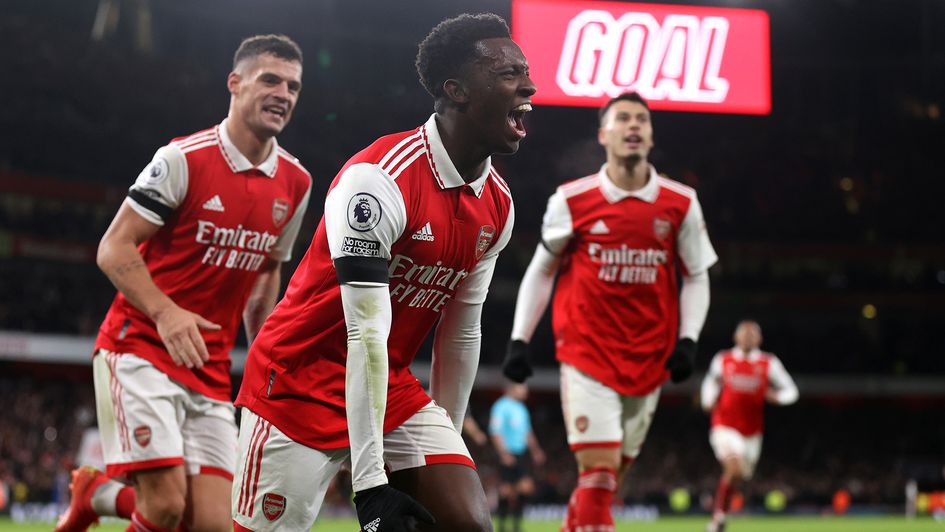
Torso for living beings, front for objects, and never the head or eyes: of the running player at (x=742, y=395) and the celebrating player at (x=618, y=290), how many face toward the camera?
2

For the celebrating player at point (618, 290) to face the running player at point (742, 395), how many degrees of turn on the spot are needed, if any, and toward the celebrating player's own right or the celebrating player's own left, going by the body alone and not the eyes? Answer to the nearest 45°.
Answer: approximately 180°

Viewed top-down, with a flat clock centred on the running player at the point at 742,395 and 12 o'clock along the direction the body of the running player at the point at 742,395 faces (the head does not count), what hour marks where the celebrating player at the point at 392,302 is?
the celebrating player at the point at 392,302 is roughly at 12 o'clock from the running player at the point at 742,395.

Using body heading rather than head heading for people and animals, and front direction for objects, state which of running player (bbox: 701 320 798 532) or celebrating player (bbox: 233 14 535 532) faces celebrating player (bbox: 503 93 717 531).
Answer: running player (bbox: 701 320 798 532)

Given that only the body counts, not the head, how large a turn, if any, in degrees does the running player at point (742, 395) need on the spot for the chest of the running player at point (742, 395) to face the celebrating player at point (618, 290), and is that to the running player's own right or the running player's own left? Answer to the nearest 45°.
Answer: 0° — they already face them

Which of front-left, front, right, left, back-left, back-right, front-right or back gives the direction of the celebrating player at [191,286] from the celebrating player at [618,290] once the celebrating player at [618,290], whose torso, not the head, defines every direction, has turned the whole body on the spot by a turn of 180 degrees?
back-left

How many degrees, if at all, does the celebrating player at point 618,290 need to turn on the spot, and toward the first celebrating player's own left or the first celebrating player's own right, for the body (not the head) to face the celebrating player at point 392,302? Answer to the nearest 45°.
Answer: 0° — they already face them

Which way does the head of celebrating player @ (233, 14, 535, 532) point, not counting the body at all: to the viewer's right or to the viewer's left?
to the viewer's right

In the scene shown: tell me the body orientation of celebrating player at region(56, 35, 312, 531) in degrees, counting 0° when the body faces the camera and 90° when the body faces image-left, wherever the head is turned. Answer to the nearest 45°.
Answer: approximately 315°
